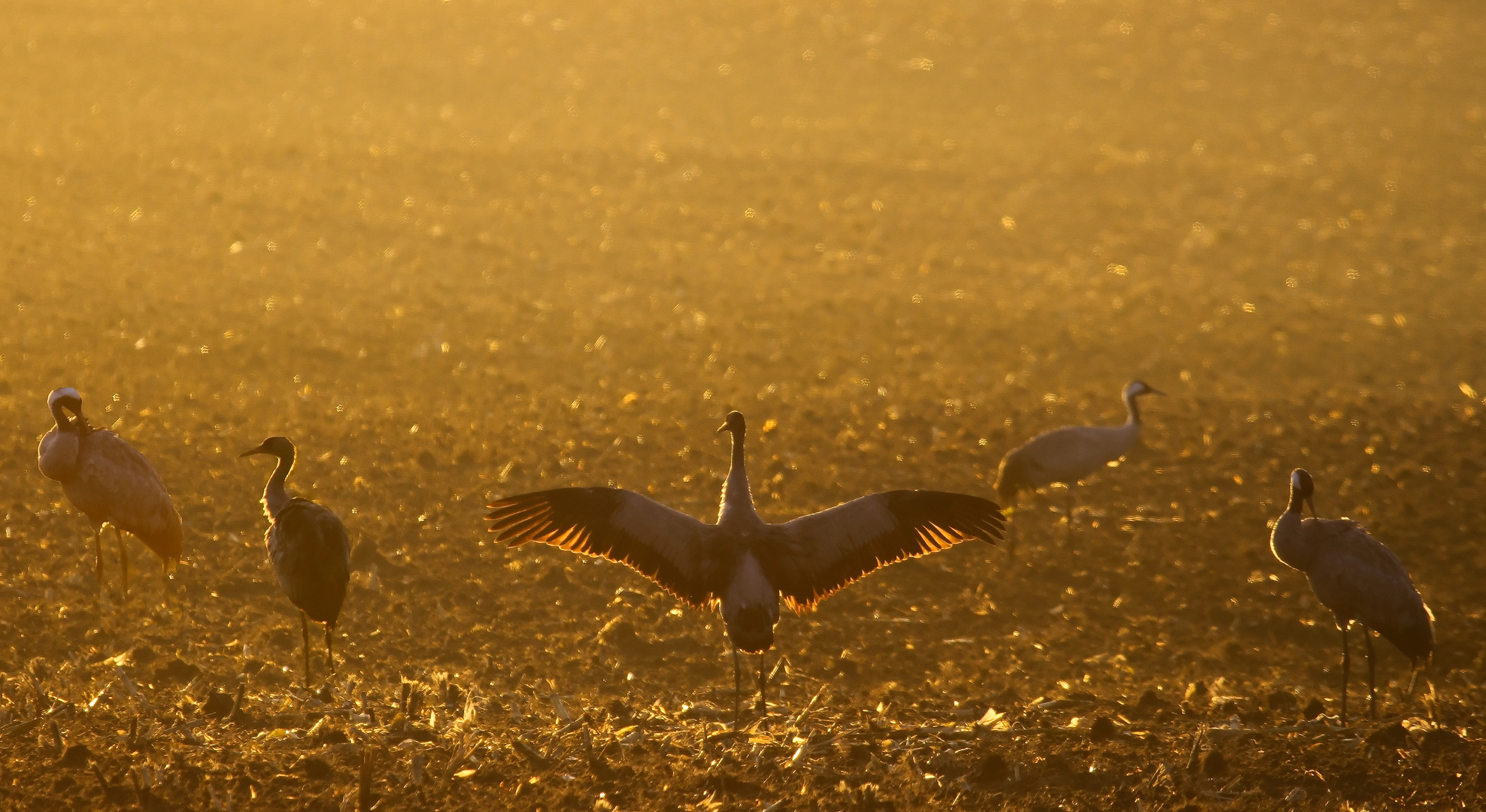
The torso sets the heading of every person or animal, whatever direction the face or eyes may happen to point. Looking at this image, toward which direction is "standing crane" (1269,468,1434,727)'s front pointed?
to the viewer's left

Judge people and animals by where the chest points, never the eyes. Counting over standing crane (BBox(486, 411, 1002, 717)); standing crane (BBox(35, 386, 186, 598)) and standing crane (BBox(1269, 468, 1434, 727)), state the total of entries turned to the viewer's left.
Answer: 2

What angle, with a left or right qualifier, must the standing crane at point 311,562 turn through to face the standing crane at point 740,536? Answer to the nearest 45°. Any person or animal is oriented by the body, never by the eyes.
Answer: approximately 135° to its right

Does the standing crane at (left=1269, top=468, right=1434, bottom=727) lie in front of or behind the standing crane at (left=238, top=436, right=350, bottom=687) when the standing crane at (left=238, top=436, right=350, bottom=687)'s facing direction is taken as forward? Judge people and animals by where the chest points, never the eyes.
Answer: behind

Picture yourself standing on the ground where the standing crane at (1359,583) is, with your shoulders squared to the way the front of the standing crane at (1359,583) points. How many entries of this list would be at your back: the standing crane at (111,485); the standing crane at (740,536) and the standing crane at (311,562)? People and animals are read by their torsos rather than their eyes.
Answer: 0

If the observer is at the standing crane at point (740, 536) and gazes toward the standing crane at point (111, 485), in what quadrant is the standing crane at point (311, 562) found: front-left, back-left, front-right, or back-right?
front-left

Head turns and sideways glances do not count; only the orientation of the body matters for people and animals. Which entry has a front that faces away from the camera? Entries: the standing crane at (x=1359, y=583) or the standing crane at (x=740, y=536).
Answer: the standing crane at (x=740, y=536)

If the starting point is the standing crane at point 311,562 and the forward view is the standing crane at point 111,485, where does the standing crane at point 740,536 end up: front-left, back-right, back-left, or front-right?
back-right

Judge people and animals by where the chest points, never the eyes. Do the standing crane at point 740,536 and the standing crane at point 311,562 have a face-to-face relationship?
no

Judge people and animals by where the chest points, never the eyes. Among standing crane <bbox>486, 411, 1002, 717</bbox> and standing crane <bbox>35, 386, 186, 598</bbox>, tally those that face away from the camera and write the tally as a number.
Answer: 1

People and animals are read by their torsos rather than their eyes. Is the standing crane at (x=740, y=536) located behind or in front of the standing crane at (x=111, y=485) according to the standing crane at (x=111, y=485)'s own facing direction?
behind

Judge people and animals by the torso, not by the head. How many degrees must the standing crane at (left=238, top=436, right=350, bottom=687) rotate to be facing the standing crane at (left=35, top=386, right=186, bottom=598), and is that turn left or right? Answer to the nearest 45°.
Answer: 0° — it already faces it

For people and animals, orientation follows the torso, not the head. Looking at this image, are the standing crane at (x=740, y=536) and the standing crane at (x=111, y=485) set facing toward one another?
no

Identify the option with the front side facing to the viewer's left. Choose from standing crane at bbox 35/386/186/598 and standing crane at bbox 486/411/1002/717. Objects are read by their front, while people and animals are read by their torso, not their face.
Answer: standing crane at bbox 35/386/186/598

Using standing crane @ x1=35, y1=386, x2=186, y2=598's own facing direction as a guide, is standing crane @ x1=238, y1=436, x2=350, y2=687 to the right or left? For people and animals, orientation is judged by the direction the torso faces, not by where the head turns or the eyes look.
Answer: on its left

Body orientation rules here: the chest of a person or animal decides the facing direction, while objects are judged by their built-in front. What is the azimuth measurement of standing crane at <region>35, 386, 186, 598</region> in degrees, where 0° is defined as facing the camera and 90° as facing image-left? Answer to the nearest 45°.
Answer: approximately 90°

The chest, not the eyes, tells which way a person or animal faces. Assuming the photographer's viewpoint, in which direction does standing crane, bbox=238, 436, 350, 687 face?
facing away from the viewer and to the left of the viewer

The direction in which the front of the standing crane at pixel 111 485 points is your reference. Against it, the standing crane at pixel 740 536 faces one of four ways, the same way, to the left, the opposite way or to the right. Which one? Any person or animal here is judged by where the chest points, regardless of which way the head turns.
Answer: to the right

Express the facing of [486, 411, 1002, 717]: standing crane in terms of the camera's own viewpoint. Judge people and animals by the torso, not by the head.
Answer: facing away from the viewer

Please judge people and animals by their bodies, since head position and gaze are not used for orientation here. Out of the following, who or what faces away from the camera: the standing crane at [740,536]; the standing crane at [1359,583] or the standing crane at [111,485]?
the standing crane at [740,536]
